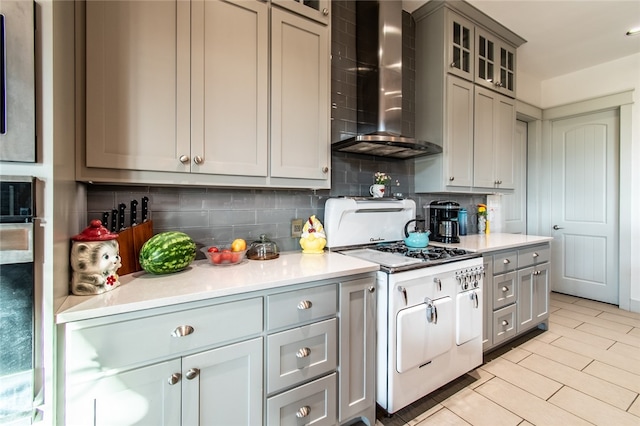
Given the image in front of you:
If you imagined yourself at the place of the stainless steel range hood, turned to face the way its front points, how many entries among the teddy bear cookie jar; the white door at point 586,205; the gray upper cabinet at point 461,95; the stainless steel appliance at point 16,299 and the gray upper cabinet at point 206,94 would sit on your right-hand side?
3

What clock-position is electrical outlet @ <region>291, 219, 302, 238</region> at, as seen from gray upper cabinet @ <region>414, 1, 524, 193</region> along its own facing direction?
The electrical outlet is roughly at 3 o'clock from the gray upper cabinet.

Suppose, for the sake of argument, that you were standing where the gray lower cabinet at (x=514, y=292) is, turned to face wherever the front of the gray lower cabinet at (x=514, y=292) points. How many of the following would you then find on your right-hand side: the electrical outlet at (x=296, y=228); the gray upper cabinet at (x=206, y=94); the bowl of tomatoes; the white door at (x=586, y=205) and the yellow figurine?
4

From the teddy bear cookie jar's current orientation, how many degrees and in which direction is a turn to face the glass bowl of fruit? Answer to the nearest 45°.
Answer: approximately 45° to its left

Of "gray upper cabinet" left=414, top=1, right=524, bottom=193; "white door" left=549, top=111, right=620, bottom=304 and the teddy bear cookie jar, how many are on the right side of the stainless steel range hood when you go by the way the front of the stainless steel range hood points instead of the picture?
1
